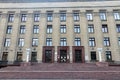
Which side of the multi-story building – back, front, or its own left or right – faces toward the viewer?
front
